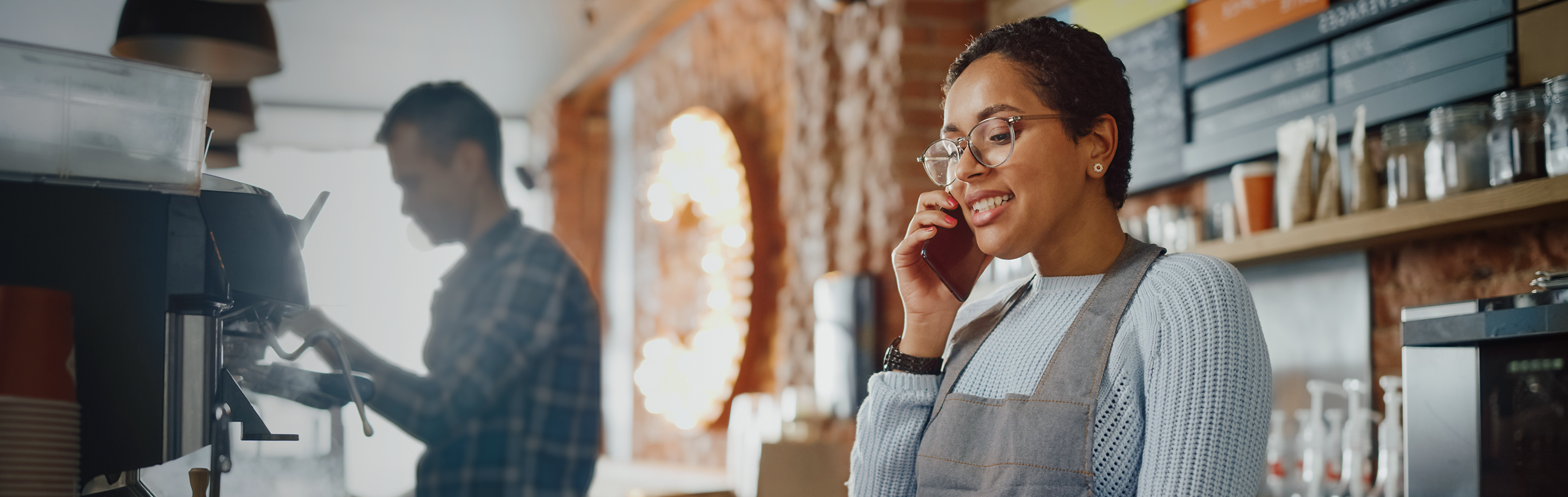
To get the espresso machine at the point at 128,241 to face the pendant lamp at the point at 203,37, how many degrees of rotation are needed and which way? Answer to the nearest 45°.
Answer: approximately 90° to its left

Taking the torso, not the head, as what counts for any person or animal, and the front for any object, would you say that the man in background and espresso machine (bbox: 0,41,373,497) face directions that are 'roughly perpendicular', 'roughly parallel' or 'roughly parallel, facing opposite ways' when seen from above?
roughly parallel, facing opposite ways

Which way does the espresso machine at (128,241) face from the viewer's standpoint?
to the viewer's right

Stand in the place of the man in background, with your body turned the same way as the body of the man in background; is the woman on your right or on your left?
on your left

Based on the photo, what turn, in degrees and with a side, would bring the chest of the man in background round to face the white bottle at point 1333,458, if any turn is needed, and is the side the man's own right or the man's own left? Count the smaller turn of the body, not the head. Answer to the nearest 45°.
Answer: approximately 180°

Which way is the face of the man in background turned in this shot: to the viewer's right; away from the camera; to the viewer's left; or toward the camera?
to the viewer's left

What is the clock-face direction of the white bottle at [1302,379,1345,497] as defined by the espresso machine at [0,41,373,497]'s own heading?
The white bottle is roughly at 12 o'clock from the espresso machine.

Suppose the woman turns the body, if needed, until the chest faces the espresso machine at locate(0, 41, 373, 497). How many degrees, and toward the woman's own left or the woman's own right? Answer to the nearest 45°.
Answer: approximately 45° to the woman's own right

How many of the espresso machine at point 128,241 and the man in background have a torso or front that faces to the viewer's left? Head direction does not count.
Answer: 1

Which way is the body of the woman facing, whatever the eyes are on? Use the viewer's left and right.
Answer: facing the viewer and to the left of the viewer

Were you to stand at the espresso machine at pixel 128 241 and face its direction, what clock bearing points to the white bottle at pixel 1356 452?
The white bottle is roughly at 12 o'clock from the espresso machine.

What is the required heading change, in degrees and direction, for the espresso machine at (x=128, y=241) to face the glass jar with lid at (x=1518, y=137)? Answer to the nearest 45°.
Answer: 0° — it already faces it

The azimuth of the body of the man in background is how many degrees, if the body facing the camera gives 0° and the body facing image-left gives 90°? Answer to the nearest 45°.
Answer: approximately 90°

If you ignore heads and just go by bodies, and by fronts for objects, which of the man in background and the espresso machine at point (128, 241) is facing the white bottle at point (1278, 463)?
the espresso machine

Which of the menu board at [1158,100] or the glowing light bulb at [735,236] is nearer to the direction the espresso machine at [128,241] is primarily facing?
the menu board
